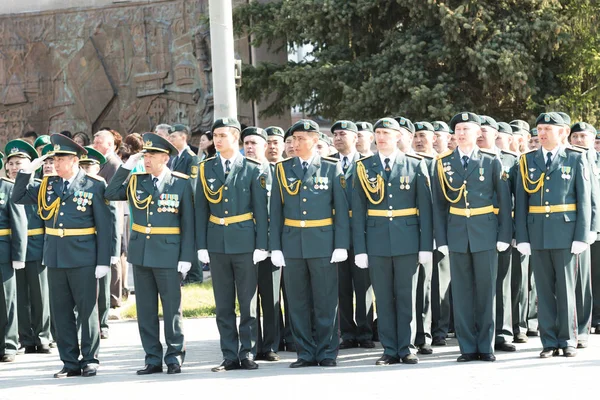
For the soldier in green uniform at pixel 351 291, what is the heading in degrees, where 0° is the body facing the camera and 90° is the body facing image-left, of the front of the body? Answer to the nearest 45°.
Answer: approximately 45°

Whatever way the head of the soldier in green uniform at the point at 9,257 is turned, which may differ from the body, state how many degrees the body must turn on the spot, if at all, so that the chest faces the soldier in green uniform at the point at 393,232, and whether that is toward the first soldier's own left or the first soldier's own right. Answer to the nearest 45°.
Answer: approximately 90° to the first soldier's own left

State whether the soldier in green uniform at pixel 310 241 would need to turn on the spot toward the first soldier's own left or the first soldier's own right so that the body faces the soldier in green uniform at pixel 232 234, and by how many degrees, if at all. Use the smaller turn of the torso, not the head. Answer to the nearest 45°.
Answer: approximately 45° to the first soldier's own right

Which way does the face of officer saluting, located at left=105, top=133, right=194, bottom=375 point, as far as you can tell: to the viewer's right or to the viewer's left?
to the viewer's left

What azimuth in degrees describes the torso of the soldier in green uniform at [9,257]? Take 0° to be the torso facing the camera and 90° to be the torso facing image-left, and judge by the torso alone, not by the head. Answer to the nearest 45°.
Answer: approximately 45°

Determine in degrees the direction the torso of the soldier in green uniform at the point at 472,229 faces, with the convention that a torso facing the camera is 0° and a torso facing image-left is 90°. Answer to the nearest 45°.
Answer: approximately 0°
